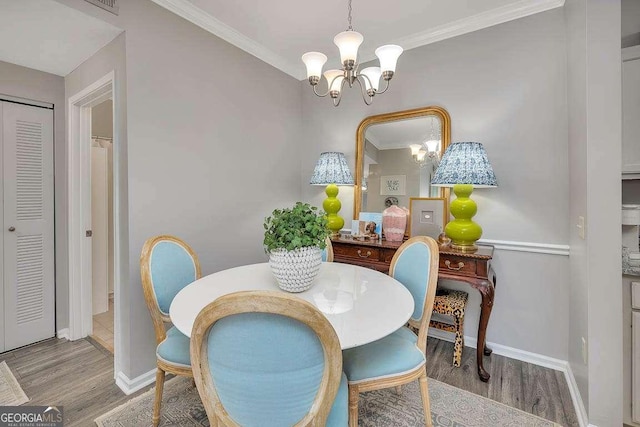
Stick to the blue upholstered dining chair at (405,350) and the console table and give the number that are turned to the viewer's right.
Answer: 0

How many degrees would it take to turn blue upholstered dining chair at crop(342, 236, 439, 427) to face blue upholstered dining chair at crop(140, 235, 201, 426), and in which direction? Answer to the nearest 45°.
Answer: approximately 45° to its right

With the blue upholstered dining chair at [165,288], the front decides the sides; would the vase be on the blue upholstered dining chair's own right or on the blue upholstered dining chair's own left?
on the blue upholstered dining chair's own left

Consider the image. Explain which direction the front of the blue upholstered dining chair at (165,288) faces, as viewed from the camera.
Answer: facing the viewer and to the right of the viewer

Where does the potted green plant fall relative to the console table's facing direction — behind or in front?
in front

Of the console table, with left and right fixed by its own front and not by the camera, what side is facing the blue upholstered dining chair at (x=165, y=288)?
front

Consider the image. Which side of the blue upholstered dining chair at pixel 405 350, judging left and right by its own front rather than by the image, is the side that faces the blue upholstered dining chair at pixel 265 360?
front

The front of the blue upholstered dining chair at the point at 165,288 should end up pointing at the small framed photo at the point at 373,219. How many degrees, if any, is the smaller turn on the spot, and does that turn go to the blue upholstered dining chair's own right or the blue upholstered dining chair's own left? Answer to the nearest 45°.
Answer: approximately 45° to the blue upholstered dining chair's own left

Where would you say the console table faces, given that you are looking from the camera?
facing the viewer and to the left of the viewer

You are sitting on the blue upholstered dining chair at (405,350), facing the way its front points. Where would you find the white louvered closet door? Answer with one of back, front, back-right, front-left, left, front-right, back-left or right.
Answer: front-right

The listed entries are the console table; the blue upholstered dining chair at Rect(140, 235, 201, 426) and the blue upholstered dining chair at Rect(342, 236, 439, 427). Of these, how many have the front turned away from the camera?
0

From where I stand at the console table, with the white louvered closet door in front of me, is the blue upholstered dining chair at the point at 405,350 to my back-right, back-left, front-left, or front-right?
front-left

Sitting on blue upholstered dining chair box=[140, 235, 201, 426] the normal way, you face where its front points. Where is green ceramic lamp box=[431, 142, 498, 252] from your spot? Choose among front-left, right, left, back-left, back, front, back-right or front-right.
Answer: front-left

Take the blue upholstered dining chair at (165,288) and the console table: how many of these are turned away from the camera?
0

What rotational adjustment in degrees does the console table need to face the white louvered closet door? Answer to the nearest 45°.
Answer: approximately 45° to its right
